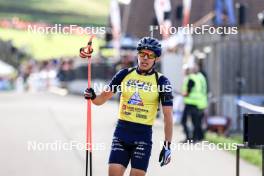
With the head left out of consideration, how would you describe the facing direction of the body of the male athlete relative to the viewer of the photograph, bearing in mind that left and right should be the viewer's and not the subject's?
facing the viewer
